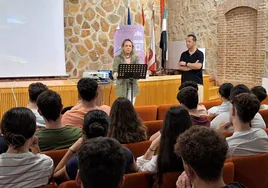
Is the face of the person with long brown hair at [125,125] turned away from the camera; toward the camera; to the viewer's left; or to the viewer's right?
away from the camera

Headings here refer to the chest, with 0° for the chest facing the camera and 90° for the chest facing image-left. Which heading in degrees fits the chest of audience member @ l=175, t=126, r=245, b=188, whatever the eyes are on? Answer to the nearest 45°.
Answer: approximately 135°

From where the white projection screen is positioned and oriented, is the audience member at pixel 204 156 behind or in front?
in front

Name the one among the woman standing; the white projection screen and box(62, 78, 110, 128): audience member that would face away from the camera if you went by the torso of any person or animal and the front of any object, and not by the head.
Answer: the audience member

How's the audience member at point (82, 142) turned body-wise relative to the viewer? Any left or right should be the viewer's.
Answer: facing away from the viewer

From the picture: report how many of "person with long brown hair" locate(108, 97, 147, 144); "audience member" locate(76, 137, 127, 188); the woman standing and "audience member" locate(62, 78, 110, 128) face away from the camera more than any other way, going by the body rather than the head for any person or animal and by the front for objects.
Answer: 3

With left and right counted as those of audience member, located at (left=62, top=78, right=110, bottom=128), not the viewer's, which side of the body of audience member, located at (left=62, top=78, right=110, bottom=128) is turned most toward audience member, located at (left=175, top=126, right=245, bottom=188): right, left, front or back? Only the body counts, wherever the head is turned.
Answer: back

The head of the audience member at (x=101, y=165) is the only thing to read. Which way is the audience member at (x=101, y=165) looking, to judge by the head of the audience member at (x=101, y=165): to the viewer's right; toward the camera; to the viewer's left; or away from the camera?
away from the camera

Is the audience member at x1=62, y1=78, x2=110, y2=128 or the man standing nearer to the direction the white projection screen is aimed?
the audience member

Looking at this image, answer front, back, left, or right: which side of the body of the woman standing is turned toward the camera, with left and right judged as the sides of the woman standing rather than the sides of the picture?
front

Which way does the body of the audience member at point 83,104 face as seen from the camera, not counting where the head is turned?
away from the camera

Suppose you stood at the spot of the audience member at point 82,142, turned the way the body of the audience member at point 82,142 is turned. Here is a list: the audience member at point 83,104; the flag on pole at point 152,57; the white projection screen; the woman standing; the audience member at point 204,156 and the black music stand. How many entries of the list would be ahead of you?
5

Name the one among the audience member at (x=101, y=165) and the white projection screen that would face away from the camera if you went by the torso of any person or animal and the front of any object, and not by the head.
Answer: the audience member

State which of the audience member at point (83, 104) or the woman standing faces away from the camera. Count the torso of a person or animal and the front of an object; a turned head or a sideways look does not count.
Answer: the audience member

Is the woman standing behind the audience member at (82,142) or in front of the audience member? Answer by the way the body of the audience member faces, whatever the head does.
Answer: in front

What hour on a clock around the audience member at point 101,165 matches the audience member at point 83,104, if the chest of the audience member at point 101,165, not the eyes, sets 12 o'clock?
the audience member at point 83,104 is roughly at 12 o'clock from the audience member at point 101,165.

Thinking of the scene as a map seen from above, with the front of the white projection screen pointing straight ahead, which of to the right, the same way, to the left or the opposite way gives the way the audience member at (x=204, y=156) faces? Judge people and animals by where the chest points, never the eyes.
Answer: the opposite way
